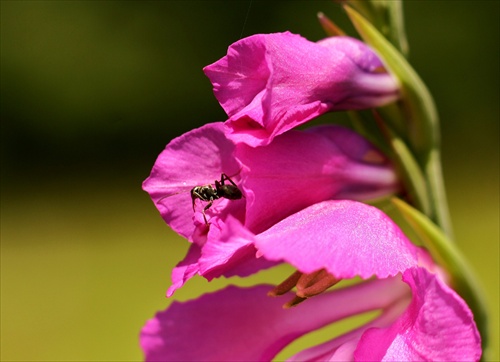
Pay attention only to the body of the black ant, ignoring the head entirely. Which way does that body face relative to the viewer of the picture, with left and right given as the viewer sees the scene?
facing to the left of the viewer
